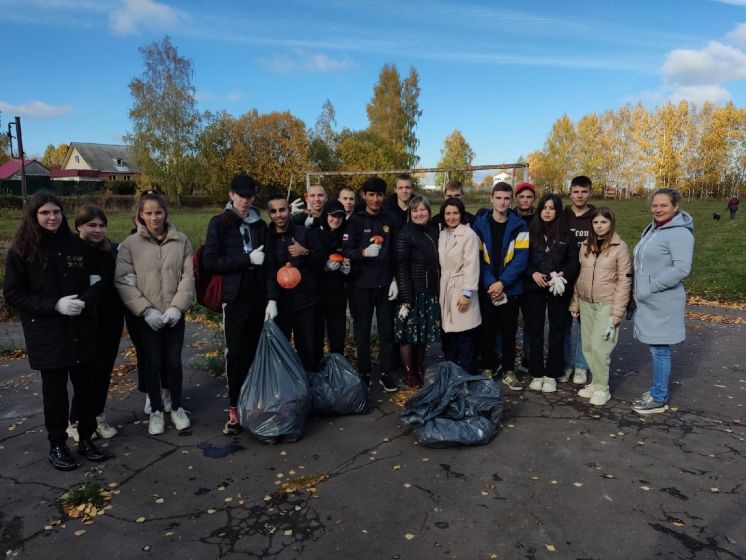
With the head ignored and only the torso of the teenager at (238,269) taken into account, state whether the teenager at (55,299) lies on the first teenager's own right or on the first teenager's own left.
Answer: on the first teenager's own right

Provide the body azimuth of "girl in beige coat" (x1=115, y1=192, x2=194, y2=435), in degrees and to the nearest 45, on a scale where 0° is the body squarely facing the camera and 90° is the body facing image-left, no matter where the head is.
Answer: approximately 0°

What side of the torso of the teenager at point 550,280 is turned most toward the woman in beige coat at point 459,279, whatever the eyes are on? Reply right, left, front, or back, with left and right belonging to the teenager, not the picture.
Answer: right

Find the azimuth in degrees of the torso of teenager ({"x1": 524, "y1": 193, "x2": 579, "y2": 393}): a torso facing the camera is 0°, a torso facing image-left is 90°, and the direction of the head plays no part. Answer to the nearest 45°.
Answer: approximately 0°

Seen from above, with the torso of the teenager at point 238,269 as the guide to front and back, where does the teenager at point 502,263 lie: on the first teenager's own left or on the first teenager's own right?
on the first teenager's own left

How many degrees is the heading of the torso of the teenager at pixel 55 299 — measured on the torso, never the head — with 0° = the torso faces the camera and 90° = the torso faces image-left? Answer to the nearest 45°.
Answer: approximately 315°

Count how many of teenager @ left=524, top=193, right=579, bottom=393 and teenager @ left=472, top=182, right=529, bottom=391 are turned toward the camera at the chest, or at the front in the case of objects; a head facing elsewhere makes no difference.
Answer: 2

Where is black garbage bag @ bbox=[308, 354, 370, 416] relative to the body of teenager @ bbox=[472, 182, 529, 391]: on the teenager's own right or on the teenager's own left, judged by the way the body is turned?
on the teenager's own right
